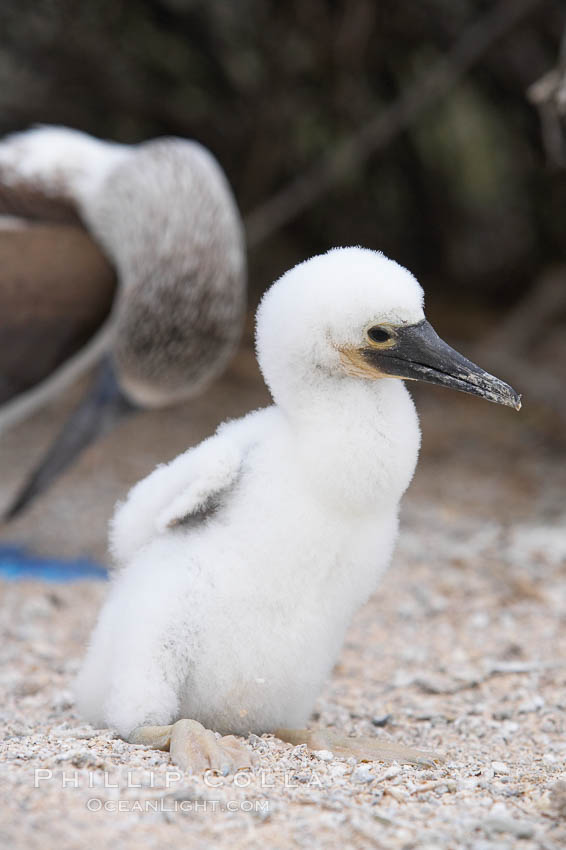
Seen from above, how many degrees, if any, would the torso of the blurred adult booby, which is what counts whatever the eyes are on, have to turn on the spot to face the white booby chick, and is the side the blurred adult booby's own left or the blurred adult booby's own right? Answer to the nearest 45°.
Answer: approximately 90° to the blurred adult booby's own right

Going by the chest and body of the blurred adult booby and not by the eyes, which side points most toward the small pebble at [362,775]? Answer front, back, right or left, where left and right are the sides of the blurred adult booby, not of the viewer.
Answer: right

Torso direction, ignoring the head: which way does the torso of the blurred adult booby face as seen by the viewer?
to the viewer's right

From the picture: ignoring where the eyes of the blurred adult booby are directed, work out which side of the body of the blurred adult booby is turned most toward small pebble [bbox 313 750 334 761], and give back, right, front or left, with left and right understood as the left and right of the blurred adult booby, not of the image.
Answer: right

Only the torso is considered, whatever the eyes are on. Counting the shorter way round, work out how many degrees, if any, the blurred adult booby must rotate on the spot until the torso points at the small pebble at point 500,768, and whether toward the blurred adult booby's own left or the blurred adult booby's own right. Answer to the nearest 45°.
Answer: approximately 45° to the blurred adult booby's own right
